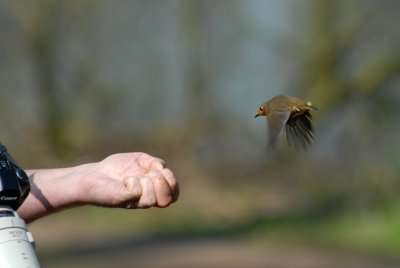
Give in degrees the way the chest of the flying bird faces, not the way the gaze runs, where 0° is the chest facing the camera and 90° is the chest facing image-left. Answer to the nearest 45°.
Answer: approximately 90°

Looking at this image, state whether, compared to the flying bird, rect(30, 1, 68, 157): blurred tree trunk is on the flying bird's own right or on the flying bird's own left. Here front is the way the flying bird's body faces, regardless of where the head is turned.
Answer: on the flying bird's own right

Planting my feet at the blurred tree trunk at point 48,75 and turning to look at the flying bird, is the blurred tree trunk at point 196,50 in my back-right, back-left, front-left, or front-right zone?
front-left

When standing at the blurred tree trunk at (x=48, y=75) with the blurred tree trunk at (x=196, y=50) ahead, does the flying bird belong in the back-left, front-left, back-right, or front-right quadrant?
front-right

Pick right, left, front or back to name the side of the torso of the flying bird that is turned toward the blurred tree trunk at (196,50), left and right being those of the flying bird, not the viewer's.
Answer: right
